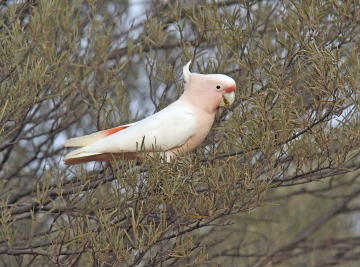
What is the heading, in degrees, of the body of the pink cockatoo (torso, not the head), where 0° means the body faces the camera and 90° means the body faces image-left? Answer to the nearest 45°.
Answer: approximately 270°
